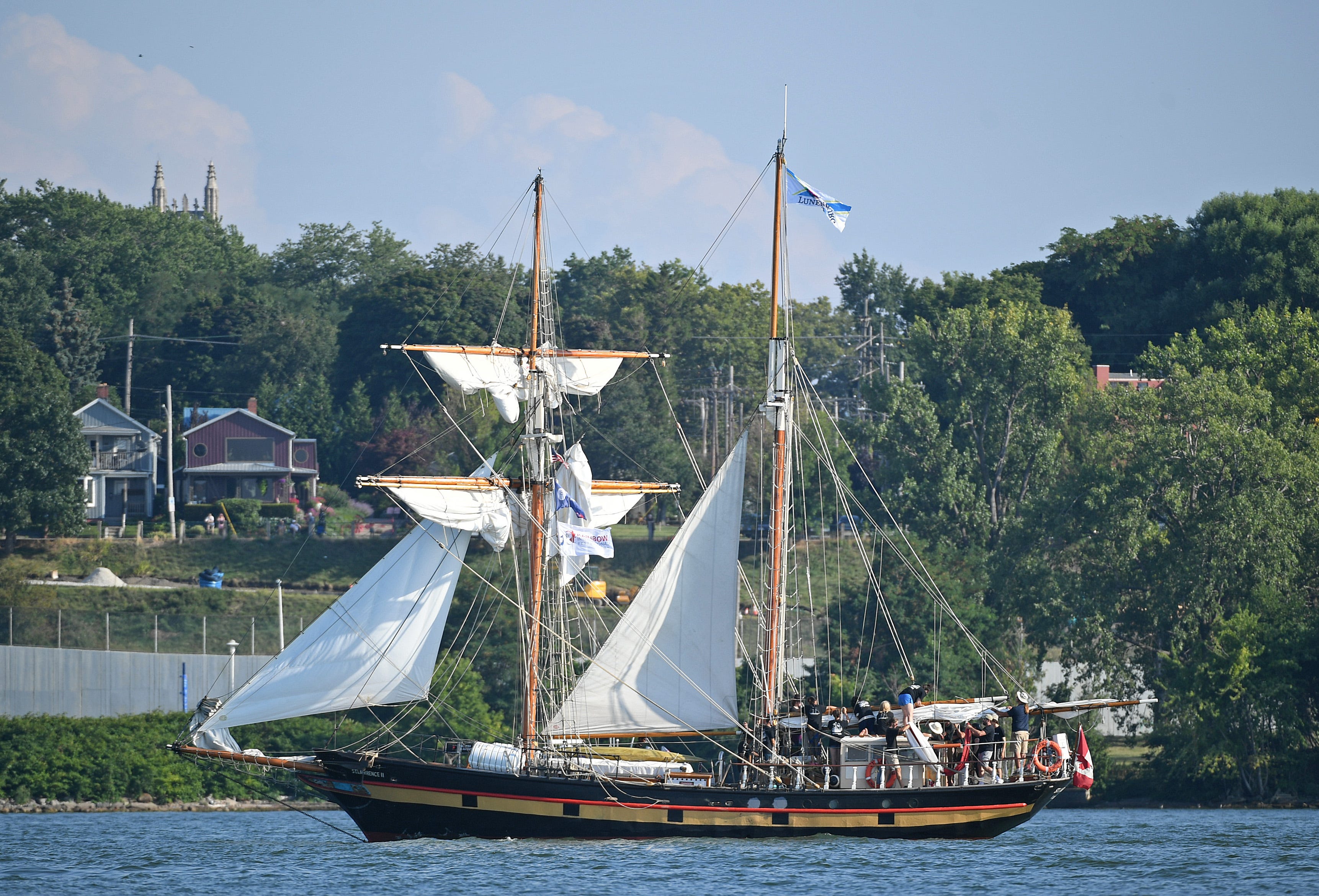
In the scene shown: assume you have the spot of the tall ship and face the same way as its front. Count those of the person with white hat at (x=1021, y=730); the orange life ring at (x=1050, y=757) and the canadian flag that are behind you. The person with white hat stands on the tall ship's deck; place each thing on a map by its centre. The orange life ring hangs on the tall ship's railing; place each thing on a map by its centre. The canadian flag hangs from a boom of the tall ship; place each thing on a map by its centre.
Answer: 3

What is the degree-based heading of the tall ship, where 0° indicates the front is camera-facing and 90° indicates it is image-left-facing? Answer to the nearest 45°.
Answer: approximately 90°

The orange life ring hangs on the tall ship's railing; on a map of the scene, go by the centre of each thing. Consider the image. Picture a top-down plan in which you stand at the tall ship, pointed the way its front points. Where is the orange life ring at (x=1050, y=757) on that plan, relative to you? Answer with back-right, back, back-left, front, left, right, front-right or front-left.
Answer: back

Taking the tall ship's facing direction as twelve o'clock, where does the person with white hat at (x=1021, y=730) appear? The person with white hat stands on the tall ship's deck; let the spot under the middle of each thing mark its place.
The person with white hat is roughly at 6 o'clock from the tall ship.

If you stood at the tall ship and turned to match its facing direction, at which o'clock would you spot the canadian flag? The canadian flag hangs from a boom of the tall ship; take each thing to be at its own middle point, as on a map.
The canadian flag is roughly at 6 o'clock from the tall ship.
